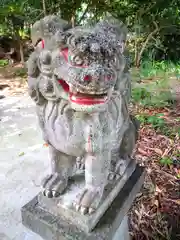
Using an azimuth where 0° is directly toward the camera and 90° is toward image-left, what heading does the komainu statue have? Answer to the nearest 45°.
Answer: approximately 45°

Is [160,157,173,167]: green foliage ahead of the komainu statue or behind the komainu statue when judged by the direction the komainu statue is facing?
behind

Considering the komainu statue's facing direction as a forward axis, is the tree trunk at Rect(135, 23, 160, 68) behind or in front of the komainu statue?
behind
